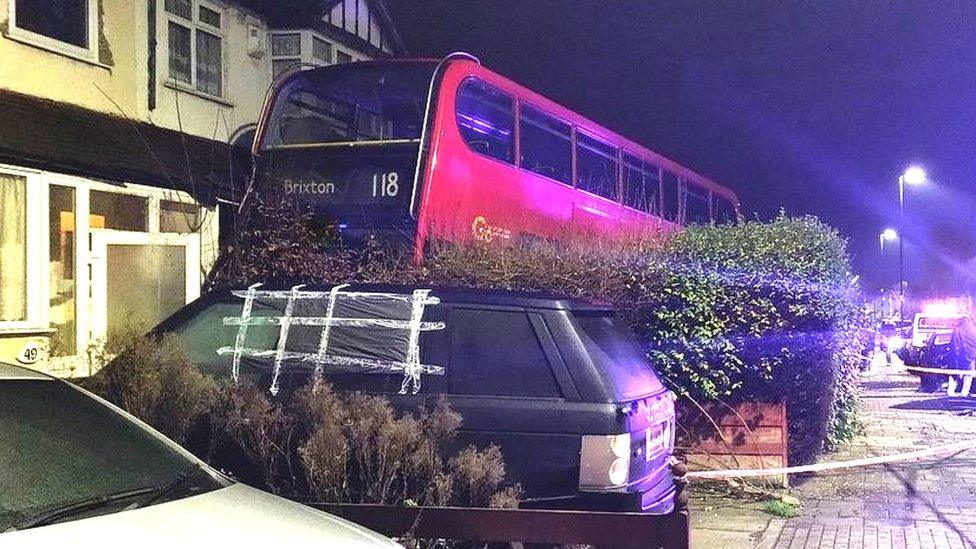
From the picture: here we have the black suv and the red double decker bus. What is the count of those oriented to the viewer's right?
0

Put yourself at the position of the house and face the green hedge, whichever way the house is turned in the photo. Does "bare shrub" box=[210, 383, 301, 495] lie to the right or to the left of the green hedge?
right

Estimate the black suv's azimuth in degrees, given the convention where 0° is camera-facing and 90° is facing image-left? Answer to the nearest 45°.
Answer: approximately 135°

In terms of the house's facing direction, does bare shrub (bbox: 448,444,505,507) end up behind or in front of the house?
in front

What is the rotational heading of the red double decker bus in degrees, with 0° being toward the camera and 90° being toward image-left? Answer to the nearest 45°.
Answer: approximately 45°

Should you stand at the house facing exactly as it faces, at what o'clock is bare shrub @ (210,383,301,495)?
The bare shrub is roughly at 1 o'clock from the house.

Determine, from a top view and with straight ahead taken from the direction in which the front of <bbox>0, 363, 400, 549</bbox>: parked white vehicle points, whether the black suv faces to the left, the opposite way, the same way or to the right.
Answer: the opposite way

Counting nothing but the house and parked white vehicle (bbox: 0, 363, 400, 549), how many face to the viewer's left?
0

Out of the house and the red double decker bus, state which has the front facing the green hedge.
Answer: the house

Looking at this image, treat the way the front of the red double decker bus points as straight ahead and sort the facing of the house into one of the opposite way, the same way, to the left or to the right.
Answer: to the left

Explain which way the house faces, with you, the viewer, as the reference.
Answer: facing the viewer and to the right of the viewer

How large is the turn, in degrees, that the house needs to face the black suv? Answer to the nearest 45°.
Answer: approximately 45° to its right

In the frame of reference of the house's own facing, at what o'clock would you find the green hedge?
The green hedge is roughly at 12 o'clock from the house.

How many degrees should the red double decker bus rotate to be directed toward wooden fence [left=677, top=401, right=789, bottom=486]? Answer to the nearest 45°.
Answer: approximately 90° to its left
